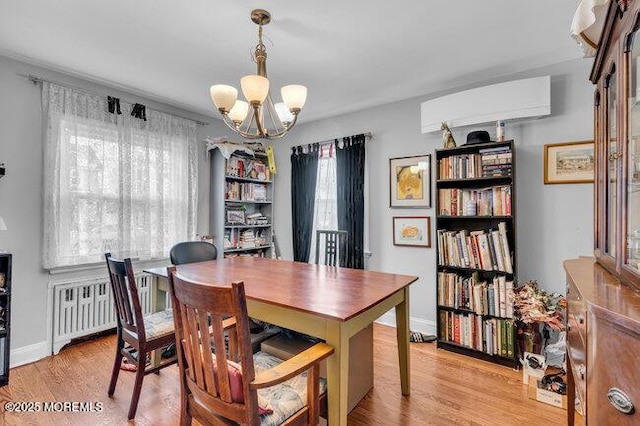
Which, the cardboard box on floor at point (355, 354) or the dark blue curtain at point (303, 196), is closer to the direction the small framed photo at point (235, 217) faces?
the cardboard box on floor

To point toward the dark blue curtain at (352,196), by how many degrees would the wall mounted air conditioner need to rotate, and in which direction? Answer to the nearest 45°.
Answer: approximately 45° to its right

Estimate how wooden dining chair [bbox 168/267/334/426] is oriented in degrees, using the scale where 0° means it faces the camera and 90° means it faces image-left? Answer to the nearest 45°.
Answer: approximately 225°

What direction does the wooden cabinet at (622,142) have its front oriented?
to the viewer's left

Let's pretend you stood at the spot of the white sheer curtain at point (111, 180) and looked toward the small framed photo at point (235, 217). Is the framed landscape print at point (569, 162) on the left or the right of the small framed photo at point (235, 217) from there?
right

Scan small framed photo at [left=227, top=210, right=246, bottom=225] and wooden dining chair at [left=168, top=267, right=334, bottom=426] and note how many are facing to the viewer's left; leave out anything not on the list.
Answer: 0

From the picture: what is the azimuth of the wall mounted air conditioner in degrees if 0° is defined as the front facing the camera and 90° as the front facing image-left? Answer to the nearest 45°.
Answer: approximately 45°

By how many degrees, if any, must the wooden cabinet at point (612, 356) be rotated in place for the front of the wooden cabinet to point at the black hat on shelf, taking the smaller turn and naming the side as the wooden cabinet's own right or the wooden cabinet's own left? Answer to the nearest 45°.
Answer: approximately 45° to the wooden cabinet's own right

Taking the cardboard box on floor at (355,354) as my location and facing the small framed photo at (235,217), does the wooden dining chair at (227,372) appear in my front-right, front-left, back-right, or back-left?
back-left

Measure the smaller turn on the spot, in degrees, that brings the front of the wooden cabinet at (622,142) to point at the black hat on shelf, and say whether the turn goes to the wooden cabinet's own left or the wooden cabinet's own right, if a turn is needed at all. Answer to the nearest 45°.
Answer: approximately 45° to the wooden cabinet's own right

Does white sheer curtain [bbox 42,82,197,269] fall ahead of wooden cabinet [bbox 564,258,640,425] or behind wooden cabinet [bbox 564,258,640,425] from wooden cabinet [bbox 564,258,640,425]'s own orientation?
ahead

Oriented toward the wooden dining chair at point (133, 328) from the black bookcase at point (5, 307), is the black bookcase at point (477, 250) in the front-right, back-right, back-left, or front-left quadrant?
front-left

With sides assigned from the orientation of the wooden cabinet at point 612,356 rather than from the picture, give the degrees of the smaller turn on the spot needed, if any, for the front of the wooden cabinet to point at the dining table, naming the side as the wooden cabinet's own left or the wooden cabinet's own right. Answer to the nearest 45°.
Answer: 0° — it already faces it

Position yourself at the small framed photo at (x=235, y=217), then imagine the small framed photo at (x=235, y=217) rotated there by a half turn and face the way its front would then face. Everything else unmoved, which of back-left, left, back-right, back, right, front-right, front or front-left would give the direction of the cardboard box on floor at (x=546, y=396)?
back-right

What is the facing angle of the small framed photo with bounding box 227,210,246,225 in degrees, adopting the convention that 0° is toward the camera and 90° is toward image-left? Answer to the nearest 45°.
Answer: approximately 0°

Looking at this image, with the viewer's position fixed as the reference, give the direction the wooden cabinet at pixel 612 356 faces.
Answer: facing to the left of the viewer

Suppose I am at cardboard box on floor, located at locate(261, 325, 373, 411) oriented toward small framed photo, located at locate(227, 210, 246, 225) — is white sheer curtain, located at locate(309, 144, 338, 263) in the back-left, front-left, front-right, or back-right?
front-right

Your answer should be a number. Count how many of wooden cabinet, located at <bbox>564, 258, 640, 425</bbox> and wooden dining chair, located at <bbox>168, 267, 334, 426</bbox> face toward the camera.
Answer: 0

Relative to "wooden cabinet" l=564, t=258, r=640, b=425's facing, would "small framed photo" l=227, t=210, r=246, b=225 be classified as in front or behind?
in front
